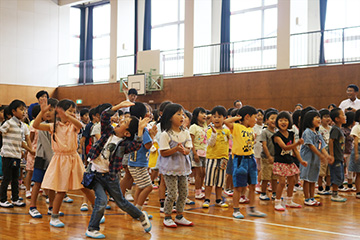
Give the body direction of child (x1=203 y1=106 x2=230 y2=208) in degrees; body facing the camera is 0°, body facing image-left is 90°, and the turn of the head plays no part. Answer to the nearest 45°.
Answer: approximately 0°

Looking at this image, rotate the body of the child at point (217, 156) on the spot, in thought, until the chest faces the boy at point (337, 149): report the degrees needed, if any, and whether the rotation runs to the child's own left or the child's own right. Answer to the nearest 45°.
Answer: approximately 135° to the child's own left

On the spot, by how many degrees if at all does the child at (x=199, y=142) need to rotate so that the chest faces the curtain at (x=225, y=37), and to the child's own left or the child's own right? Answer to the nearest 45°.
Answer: approximately 135° to the child's own left

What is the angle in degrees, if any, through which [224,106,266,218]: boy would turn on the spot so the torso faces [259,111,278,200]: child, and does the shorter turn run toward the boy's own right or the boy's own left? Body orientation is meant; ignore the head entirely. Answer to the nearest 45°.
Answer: approximately 135° to the boy's own left

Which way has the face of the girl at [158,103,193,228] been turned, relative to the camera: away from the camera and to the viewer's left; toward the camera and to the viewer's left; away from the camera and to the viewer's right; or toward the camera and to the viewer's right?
toward the camera and to the viewer's right
